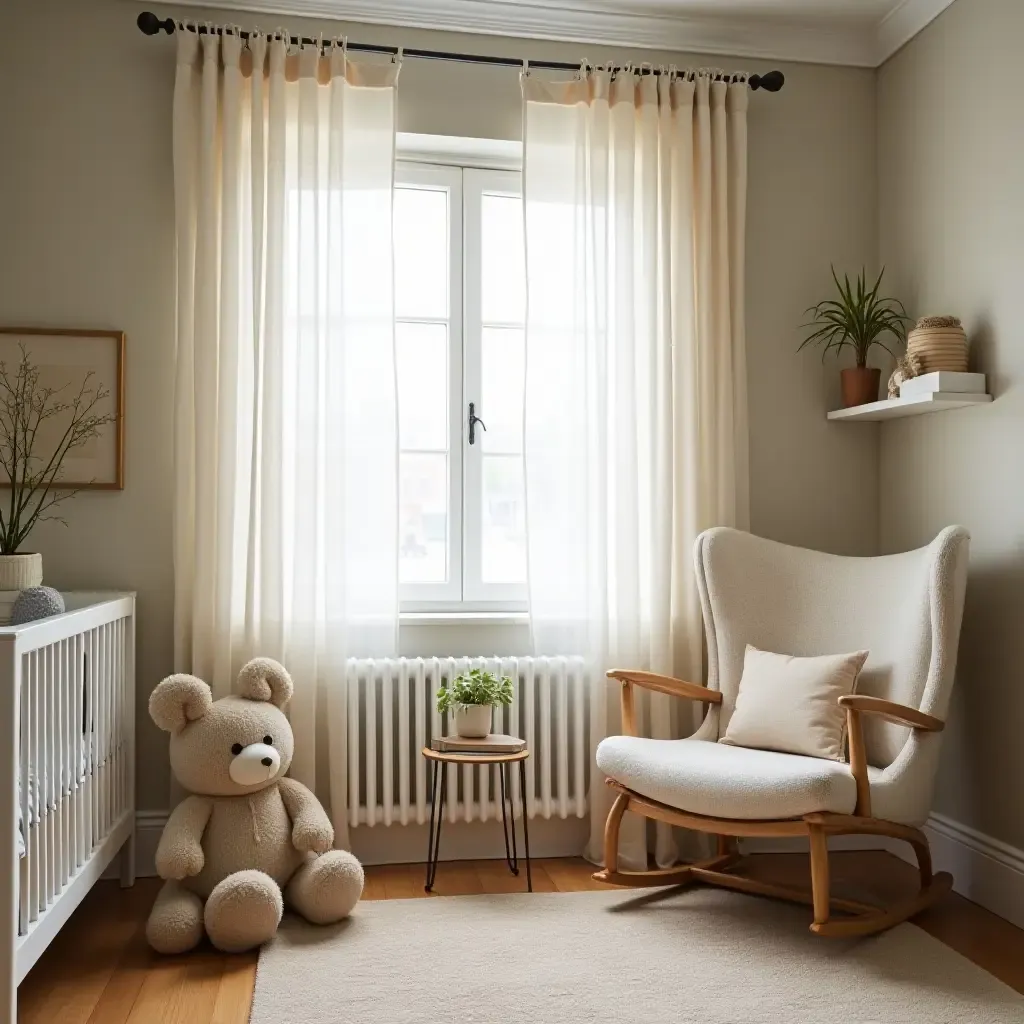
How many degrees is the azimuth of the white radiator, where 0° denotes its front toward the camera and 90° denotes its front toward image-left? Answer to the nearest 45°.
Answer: approximately 0°

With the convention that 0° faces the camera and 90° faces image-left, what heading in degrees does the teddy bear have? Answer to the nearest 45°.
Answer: approximately 315°

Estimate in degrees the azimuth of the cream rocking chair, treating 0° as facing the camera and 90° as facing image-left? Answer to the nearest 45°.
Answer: approximately 45°
